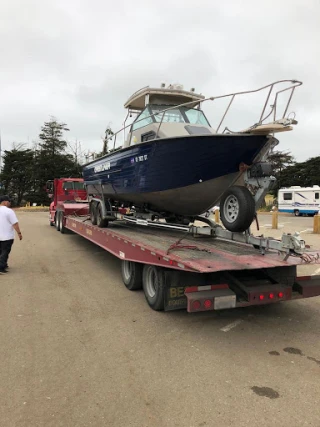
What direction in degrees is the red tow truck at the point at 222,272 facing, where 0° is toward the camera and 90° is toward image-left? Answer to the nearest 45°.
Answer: approximately 135°

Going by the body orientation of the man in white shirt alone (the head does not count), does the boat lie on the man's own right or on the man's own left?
on the man's own right

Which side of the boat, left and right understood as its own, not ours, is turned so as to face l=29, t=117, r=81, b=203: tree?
back

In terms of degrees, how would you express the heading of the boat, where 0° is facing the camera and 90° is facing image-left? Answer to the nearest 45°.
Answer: approximately 315°
